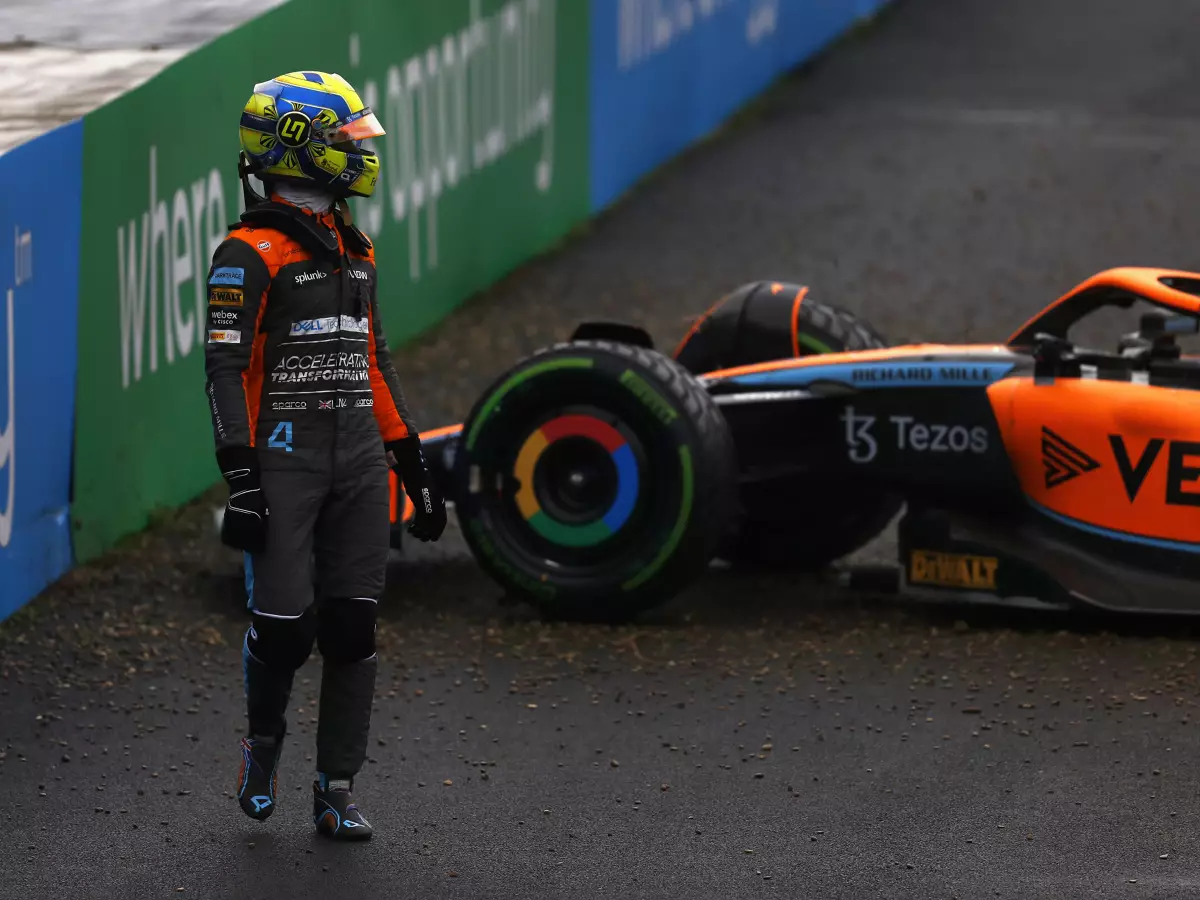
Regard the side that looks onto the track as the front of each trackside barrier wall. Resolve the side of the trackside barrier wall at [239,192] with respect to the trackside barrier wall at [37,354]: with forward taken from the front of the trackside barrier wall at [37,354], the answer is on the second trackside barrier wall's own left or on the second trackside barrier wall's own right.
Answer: on the second trackside barrier wall's own left

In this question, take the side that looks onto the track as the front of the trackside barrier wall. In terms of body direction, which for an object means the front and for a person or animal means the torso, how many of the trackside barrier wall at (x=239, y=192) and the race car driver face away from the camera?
0

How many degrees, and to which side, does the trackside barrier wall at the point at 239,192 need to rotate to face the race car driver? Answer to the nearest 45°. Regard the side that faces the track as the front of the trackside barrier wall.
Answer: approximately 45° to its right

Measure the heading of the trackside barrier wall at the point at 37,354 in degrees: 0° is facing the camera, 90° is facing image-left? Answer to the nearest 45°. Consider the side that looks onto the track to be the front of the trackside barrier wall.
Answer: approximately 315°

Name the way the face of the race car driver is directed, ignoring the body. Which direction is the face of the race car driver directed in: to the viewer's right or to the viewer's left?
to the viewer's right

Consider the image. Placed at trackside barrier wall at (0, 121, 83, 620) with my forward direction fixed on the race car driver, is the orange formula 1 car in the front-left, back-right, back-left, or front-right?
front-left

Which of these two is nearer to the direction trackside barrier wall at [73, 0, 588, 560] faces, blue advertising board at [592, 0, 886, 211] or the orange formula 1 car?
the orange formula 1 car

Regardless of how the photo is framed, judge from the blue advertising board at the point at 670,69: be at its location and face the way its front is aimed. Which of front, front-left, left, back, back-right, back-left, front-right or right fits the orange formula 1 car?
front-right

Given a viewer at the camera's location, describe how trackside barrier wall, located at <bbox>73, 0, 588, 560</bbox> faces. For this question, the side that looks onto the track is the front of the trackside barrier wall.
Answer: facing the viewer and to the right of the viewer

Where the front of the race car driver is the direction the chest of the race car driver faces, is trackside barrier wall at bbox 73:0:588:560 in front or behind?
behind

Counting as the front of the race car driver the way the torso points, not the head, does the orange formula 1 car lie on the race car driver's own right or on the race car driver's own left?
on the race car driver's own left
